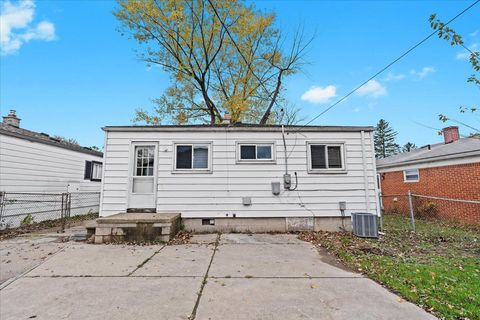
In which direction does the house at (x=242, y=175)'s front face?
away from the camera

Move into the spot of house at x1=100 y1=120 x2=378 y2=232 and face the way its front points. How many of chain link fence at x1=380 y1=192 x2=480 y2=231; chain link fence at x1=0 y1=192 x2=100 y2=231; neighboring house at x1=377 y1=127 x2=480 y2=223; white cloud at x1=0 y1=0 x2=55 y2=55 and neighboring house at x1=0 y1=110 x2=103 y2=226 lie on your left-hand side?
2

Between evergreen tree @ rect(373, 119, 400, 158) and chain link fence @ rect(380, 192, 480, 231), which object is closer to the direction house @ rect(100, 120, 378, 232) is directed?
the chain link fence

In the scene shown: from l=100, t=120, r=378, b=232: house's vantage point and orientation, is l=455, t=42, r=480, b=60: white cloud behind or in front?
behind

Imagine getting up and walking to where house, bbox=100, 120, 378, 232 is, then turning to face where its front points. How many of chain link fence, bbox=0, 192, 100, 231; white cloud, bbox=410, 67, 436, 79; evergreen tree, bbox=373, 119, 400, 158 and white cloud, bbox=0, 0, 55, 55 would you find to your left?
2

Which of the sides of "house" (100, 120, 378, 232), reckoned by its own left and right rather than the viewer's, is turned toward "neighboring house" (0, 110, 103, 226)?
left
